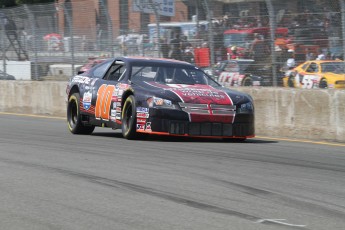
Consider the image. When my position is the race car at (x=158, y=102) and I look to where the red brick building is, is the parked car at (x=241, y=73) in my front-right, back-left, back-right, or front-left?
front-right

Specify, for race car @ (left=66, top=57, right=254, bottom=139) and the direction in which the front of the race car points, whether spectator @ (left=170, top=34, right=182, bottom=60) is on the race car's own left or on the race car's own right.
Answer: on the race car's own left

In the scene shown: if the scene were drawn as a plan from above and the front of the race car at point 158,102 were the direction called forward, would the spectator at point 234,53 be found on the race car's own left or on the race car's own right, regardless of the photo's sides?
on the race car's own left

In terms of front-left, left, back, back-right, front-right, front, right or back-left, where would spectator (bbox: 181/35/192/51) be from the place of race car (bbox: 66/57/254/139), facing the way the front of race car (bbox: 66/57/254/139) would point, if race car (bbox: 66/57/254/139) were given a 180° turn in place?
front-right

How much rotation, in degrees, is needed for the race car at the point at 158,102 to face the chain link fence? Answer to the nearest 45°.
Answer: approximately 135° to its left

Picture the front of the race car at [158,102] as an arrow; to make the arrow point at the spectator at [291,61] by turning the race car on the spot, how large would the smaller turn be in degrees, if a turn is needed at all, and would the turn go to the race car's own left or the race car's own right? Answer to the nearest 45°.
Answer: approximately 90° to the race car's own left

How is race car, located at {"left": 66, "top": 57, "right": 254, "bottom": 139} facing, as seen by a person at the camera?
facing the viewer and to the right of the viewer

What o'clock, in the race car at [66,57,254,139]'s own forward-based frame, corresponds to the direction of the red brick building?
The red brick building is roughly at 7 o'clock from the race car.

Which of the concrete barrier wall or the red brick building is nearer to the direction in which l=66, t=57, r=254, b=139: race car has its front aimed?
the concrete barrier wall

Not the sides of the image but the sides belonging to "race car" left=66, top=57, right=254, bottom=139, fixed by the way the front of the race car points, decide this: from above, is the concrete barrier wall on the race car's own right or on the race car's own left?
on the race car's own left

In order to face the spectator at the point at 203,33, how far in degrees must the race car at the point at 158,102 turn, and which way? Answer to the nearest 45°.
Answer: approximately 135° to its left
